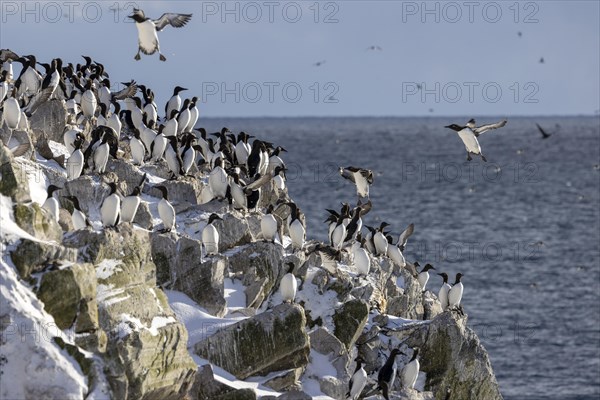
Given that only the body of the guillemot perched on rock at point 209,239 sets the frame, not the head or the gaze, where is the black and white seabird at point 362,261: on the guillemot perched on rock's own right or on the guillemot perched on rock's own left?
on the guillemot perched on rock's own left

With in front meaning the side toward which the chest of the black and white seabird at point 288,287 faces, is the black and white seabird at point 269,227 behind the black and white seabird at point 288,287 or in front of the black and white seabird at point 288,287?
behind

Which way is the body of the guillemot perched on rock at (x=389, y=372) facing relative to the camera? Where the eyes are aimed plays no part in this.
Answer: to the viewer's right

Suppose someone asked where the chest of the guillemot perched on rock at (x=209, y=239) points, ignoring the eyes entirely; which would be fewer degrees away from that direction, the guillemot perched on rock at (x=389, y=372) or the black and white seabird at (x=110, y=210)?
the guillemot perched on rock

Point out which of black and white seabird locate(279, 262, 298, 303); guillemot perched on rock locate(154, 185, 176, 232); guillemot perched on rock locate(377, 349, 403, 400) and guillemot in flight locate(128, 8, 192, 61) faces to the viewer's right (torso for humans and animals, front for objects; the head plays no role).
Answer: guillemot perched on rock locate(377, 349, 403, 400)
